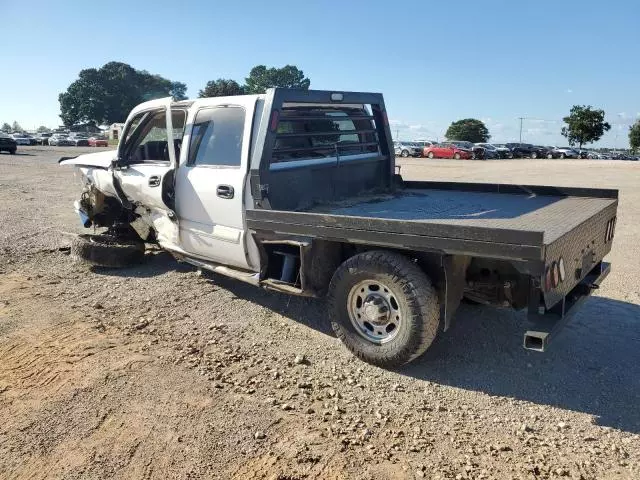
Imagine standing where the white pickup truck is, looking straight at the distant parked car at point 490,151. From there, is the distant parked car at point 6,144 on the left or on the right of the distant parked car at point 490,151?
left

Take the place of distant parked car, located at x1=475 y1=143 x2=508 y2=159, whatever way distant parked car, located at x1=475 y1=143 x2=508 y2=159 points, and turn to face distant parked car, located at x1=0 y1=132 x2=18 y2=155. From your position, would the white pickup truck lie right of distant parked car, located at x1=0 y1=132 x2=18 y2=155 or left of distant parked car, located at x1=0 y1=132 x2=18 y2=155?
left

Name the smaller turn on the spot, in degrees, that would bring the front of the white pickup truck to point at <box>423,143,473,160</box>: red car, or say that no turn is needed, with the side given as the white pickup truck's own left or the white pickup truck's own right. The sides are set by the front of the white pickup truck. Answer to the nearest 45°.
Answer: approximately 45° to the white pickup truck's own right

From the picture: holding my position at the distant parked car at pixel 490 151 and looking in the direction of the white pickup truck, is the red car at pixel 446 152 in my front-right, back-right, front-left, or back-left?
front-right

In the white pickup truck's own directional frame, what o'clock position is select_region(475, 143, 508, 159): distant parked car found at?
The distant parked car is roughly at 2 o'clock from the white pickup truck.

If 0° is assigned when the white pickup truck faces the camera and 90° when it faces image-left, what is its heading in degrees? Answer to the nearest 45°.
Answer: approximately 135°

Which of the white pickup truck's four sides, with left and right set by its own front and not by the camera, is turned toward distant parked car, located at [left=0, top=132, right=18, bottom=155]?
front
